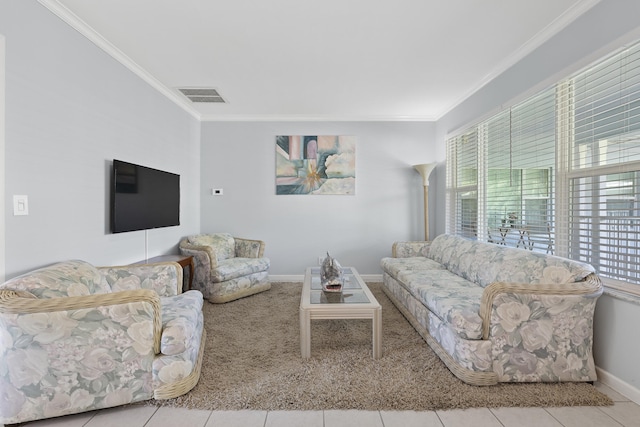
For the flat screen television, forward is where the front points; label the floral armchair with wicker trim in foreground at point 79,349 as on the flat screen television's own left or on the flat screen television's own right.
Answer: on the flat screen television's own right

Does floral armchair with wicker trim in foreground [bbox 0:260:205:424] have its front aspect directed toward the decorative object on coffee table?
yes

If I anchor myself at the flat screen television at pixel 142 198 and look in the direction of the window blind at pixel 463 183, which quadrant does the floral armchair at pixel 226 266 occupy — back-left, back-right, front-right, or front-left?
front-left

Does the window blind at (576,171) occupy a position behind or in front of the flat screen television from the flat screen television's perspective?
in front

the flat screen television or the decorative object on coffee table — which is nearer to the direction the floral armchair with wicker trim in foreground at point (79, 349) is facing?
the decorative object on coffee table

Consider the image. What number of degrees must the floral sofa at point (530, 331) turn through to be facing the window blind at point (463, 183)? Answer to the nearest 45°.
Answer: approximately 135° to its right

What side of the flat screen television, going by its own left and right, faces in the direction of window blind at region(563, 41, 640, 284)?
front

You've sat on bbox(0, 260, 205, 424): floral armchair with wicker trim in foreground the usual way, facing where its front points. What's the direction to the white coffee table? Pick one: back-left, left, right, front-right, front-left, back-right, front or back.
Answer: front

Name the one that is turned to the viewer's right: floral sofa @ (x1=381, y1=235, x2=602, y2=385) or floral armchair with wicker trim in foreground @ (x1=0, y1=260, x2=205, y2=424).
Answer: floral armchair with wicker trim in foreground @ (x1=0, y1=260, x2=205, y2=424)

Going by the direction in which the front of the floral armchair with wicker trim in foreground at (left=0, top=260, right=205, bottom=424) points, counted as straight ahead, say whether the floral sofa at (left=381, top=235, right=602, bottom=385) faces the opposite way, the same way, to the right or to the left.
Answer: the opposite way

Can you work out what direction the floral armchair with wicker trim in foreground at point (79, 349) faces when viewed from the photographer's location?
facing to the right of the viewer

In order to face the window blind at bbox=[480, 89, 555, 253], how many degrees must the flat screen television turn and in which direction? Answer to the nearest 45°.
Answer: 0° — it already faces it

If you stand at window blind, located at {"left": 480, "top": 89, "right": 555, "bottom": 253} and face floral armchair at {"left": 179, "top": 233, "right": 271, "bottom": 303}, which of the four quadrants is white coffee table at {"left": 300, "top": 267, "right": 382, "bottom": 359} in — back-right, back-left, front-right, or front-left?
front-left

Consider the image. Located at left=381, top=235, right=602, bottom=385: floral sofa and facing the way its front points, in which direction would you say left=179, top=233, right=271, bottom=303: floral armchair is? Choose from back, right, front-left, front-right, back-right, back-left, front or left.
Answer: front-right

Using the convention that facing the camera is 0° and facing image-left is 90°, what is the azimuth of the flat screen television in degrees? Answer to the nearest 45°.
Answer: approximately 315°

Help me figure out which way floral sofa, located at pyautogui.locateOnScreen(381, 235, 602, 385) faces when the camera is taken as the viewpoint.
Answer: facing the viewer and to the left of the viewer

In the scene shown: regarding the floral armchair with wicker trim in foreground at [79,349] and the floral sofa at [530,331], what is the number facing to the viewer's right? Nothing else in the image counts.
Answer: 1
